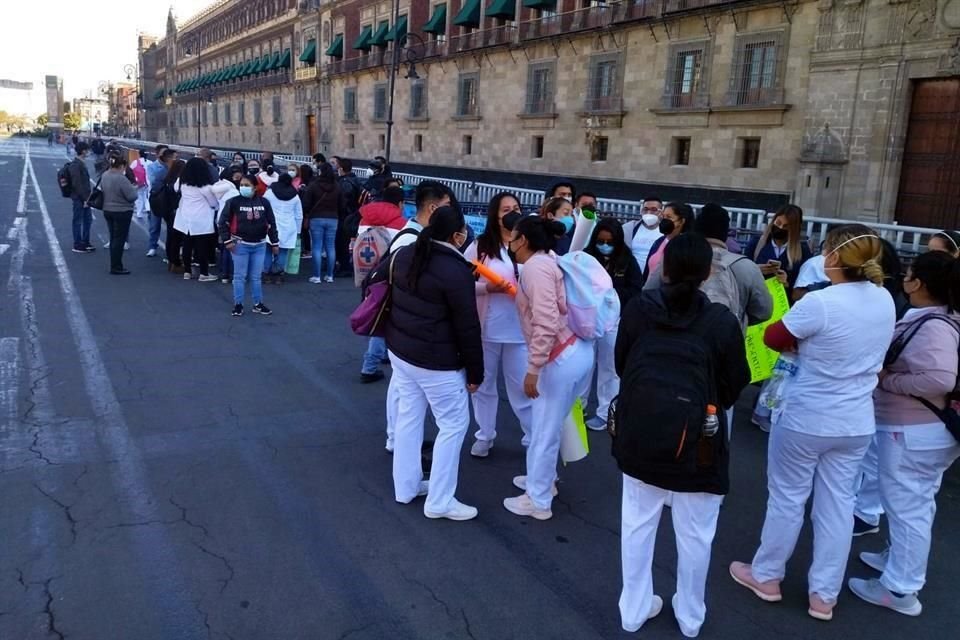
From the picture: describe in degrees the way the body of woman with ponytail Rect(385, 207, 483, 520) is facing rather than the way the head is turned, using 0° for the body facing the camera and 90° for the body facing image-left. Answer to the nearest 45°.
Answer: approximately 225°

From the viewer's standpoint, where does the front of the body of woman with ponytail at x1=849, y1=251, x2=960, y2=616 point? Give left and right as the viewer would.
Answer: facing to the left of the viewer

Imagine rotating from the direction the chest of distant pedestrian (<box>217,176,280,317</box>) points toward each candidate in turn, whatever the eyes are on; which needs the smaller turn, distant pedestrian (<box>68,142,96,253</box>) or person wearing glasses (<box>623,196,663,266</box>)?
the person wearing glasses

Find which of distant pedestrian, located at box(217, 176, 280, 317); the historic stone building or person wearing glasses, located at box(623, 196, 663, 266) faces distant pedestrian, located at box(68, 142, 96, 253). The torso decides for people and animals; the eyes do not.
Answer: the historic stone building

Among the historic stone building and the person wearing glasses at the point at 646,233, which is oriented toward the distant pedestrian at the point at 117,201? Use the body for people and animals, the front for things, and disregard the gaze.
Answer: the historic stone building

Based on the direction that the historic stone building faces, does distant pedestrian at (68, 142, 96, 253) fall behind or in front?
in front

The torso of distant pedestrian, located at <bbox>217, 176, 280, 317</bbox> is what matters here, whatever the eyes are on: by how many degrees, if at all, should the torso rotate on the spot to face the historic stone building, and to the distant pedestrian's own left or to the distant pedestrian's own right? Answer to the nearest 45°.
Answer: approximately 135° to the distant pedestrian's own left

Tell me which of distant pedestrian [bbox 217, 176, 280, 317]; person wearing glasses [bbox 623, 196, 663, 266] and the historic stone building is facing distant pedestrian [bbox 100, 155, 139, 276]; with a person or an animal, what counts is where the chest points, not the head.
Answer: the historic stone building

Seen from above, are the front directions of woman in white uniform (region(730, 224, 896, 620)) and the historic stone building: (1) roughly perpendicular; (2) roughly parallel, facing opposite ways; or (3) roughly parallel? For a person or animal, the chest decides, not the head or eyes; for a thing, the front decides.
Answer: roughly perpendicular

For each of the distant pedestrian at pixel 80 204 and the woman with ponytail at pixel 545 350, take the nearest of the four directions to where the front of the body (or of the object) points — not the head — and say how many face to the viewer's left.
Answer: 1

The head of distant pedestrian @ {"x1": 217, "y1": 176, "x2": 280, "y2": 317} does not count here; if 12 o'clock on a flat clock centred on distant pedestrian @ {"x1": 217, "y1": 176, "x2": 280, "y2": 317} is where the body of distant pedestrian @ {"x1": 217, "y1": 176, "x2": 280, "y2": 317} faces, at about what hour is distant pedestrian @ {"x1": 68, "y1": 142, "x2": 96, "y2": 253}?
distant pedestrian @ {"x1": 68, "y1": 142, "x2": 96, "y2": 253} is roughly at 5 o'clock from distant pedestrian @ {"x1": 217, "y1": 176, "x2": 280, "y2": 317}.

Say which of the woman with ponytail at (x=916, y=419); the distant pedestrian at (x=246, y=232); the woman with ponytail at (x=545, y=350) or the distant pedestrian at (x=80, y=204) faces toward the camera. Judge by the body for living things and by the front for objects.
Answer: the distant pedestrian at (x=246, y=232)

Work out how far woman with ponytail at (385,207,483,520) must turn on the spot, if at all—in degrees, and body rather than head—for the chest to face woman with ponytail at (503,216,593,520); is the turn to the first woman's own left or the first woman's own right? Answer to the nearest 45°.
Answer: approximately 45° to the first woman's own right

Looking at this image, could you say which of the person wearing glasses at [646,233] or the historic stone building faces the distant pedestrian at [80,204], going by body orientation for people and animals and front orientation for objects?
the historic stone building
